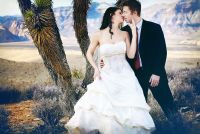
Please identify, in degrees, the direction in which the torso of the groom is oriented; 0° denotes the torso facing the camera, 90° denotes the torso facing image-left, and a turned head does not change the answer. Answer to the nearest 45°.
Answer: approximately 45°

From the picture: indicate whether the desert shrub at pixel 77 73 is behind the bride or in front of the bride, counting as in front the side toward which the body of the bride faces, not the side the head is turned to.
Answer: behind

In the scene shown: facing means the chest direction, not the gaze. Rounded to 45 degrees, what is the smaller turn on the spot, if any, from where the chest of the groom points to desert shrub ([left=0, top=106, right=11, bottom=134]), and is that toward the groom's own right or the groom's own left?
approximately 45° to the groom's own right

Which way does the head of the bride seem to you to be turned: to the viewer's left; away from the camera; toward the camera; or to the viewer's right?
to the viewer's right

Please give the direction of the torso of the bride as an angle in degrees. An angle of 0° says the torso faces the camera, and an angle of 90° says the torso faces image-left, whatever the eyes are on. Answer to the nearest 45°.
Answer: approximately 0°

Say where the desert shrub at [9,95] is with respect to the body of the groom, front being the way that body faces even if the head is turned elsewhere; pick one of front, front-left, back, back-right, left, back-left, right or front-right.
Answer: front-right

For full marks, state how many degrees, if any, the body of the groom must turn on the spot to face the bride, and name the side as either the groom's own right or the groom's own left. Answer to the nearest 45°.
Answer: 0° — they already face them

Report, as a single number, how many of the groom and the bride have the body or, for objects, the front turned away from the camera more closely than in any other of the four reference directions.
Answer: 0

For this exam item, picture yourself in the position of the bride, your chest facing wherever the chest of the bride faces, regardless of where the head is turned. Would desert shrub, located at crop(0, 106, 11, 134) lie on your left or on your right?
on your right
